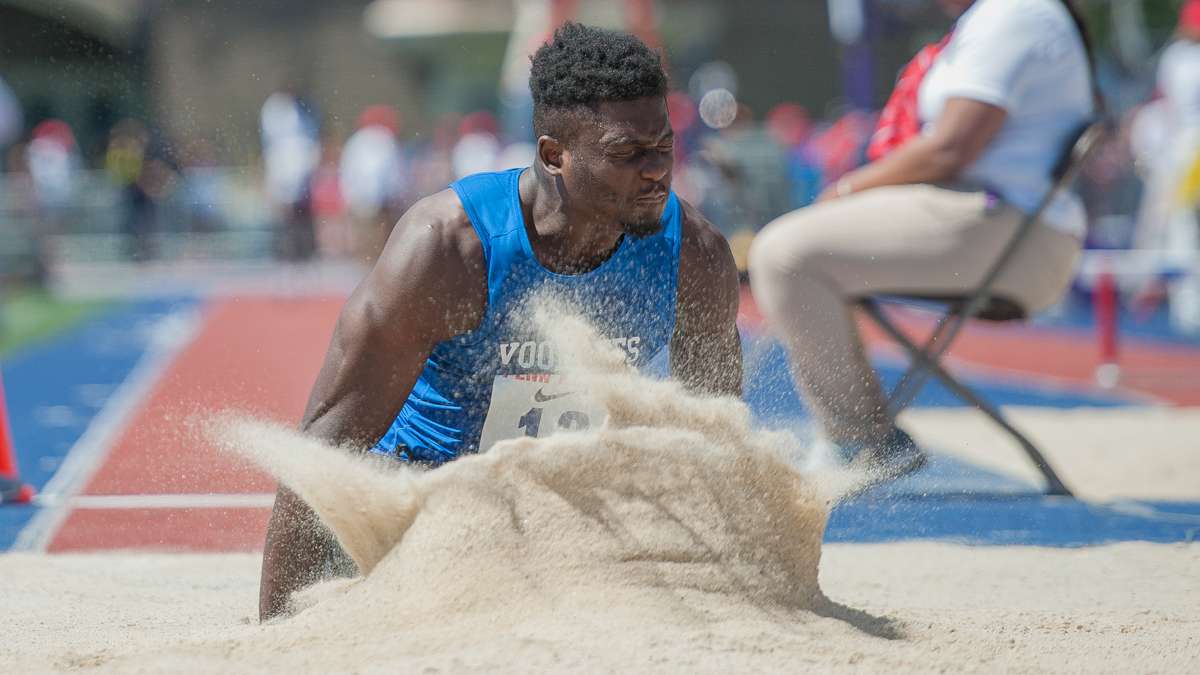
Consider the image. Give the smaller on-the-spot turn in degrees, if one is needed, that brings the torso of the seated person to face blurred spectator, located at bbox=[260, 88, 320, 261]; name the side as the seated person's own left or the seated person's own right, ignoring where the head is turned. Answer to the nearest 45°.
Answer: approximately 45° to the seated person's own right

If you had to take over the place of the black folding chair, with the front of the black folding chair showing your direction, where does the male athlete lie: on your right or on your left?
on your left

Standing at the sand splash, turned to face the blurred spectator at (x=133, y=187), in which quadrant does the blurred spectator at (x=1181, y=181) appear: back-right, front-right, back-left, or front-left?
front-right

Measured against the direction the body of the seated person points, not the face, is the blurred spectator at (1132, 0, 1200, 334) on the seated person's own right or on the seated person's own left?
on the seated person's own right

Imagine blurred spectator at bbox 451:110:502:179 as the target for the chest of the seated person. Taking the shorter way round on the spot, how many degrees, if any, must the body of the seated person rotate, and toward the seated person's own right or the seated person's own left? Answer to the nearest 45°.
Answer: approximately 45° to the seated person's own right

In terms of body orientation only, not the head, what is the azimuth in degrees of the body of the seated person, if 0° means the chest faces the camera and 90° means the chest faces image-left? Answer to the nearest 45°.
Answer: approximately 90°

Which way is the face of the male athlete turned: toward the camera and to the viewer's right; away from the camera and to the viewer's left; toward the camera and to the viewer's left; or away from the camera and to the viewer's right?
toward the camera and to the viewer's right

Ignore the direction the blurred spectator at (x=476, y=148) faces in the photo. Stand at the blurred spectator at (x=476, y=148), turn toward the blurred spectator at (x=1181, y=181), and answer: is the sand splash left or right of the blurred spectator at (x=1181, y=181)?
right

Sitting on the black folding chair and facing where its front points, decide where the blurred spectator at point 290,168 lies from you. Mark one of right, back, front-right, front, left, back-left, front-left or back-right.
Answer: front-right

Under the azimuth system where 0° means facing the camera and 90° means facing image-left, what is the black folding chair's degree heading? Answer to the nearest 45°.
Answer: approximately 90°

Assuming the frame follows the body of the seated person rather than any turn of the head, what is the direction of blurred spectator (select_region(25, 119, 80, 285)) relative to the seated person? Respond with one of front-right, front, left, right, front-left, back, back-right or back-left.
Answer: front-right

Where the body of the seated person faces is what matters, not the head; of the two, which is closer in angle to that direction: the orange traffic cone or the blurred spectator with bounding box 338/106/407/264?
the orange traffic cone

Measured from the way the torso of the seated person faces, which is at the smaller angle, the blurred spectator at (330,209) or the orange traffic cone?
the orange traffic cone

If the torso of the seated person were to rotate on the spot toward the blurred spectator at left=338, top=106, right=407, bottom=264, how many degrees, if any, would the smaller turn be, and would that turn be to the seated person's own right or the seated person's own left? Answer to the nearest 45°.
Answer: approximately 45° to the seated person's own right

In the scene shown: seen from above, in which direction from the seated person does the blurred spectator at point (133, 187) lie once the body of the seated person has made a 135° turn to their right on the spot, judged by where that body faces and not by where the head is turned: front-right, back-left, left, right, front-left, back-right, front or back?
left
